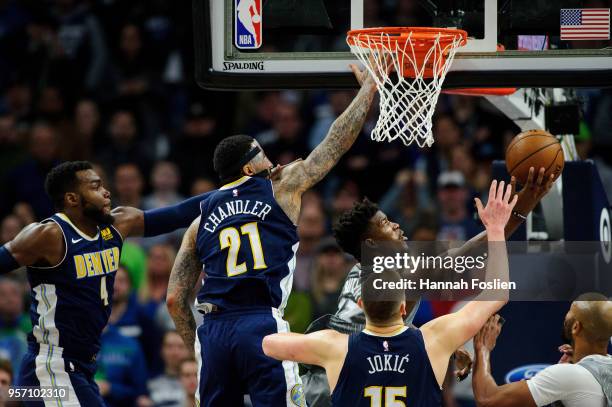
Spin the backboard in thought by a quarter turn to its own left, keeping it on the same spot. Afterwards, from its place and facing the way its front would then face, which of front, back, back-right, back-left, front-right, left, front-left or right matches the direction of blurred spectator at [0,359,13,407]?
back

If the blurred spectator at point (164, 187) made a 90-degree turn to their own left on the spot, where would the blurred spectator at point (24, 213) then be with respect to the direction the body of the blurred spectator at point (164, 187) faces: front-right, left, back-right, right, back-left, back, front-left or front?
back

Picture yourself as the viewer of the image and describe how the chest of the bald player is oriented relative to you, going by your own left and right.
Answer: facing away from the viewer and to the left of the viewer

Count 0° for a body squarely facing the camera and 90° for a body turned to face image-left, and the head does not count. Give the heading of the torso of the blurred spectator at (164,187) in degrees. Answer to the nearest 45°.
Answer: approximately 0°

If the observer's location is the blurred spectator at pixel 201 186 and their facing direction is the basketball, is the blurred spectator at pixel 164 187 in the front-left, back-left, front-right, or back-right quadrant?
back-right

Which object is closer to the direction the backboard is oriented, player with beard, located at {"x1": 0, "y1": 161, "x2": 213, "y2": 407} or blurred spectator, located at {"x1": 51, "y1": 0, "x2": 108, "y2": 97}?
the player with beard

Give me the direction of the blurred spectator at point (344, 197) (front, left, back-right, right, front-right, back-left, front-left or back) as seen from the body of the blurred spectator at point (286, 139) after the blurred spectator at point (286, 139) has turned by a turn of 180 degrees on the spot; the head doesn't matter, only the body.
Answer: back-right

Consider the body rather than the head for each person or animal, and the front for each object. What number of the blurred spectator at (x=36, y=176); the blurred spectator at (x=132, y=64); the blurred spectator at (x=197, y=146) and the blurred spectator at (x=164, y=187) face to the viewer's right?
0

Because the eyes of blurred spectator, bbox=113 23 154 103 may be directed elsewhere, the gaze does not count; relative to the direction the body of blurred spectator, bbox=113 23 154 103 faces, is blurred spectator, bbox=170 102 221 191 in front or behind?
in front

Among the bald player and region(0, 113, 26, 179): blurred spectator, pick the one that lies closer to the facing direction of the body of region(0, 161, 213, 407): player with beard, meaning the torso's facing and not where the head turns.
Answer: the bald player

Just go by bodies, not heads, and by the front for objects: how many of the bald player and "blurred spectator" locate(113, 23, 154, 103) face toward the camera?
1

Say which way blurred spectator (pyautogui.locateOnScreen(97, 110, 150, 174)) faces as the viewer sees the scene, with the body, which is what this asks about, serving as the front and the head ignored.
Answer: toward the camera

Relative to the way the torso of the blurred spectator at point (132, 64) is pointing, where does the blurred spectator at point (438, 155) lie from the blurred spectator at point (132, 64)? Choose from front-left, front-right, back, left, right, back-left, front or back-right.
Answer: front-left

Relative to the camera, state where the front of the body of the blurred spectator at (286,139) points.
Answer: toward the camera

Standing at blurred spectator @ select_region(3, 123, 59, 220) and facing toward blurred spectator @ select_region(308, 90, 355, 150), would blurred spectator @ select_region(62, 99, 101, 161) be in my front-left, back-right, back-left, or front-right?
front-left

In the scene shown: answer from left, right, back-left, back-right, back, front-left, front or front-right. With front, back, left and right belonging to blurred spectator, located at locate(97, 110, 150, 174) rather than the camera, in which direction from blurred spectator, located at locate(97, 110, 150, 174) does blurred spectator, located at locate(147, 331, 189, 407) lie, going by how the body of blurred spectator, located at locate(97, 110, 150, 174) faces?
front

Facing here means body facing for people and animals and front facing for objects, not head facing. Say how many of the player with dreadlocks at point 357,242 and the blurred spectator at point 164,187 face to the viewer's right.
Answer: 1

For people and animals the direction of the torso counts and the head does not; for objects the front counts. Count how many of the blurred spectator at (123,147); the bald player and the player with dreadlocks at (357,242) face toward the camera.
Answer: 1

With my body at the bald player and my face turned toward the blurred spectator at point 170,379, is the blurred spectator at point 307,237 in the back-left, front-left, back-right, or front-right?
front-right
